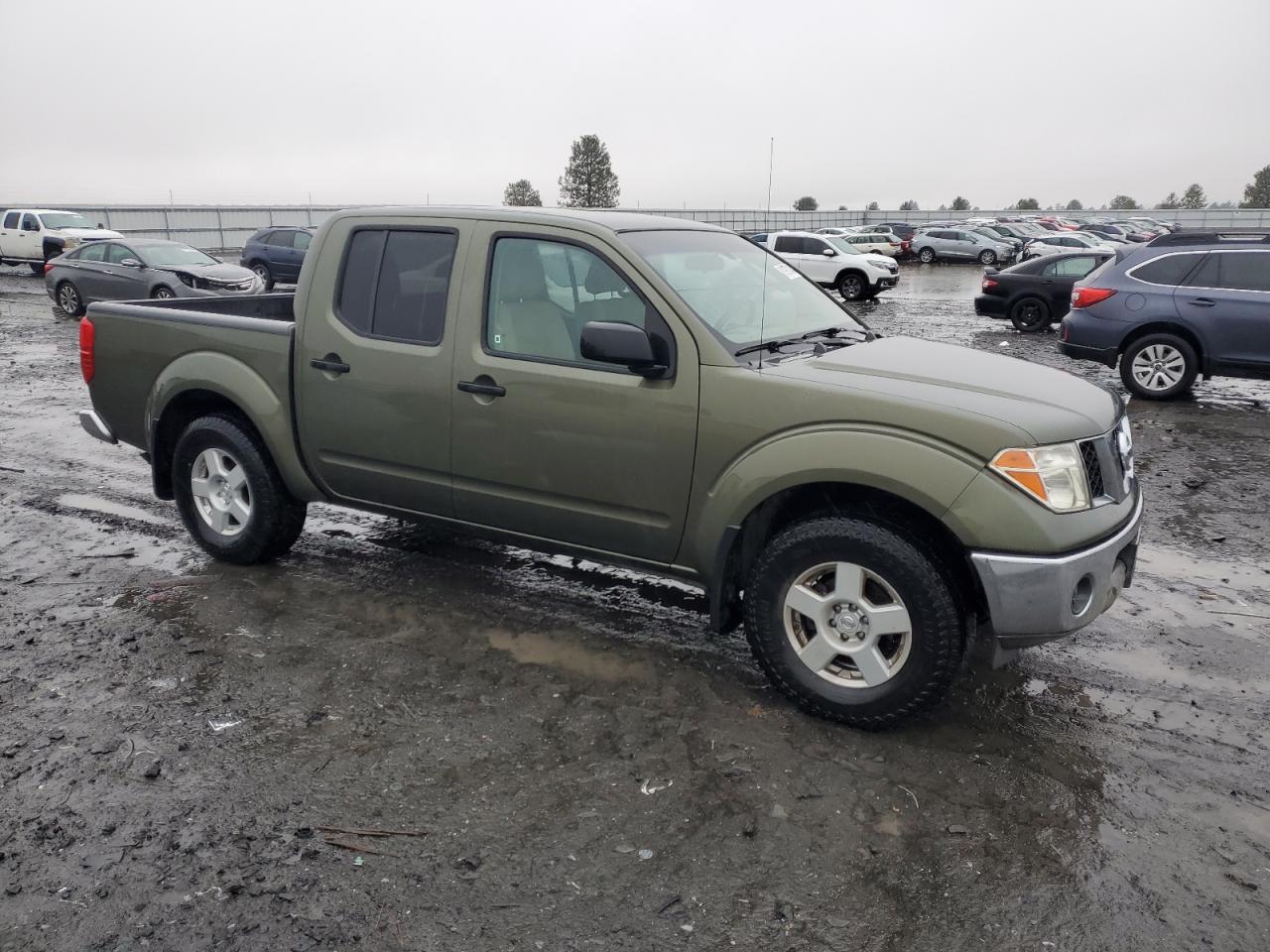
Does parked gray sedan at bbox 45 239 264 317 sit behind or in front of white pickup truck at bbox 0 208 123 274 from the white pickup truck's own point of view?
in front

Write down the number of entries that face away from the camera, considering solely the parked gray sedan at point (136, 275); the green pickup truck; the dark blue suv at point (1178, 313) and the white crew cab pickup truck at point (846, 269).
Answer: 0

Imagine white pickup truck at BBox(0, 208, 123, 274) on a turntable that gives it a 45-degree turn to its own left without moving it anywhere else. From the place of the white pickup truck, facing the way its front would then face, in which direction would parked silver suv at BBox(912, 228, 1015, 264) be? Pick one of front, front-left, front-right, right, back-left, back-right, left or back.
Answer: front

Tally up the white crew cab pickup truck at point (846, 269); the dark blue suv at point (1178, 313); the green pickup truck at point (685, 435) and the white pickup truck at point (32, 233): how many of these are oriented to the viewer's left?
0

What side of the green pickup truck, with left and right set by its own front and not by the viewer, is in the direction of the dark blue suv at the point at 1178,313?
left

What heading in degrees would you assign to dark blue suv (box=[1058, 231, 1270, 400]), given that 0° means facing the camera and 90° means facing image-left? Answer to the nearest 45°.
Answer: approximately 270°

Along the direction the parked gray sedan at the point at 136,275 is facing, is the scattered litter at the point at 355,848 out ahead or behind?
ahead

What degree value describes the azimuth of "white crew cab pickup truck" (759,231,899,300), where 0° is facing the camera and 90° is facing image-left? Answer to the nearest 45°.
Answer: approximately 315°

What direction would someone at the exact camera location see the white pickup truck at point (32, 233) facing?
facing the viewer and to the right of the viewer

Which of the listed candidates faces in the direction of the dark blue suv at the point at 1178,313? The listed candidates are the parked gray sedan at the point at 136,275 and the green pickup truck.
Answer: the parked gray sedan

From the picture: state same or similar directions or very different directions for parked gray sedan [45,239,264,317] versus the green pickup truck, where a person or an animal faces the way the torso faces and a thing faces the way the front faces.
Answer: same or similar directions

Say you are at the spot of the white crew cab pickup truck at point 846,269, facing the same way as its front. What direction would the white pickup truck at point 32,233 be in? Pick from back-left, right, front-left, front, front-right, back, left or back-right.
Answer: back-right

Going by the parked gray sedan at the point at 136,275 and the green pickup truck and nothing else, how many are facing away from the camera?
0

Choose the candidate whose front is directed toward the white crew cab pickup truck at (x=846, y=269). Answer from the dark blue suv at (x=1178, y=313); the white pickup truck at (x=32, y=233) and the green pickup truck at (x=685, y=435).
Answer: the white pickup truck

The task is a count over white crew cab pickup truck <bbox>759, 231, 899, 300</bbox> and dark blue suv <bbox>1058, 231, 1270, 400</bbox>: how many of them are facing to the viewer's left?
0

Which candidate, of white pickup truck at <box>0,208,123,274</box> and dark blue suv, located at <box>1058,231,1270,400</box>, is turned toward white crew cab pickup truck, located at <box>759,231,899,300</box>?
the white pickup truck
